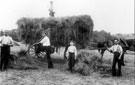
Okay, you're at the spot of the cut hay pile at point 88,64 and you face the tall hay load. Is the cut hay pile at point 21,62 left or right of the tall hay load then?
left

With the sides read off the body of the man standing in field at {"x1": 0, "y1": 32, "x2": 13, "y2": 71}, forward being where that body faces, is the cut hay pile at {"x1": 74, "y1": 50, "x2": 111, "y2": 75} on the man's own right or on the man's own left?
on the man's own left

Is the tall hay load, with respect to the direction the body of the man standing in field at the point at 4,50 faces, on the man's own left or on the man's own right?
on the man's own left
